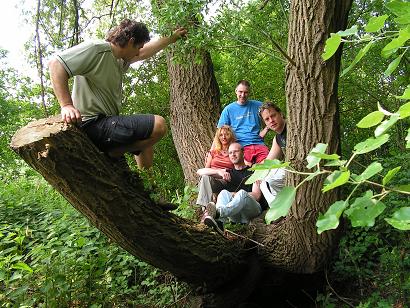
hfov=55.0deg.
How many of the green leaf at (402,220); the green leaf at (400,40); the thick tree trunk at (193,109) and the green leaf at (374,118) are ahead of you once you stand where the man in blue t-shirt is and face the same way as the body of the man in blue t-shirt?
3

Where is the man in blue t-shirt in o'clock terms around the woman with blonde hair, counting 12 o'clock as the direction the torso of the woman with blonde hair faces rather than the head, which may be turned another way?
The man in blue t-shirt is roughly at 6 o'clock from the woman with blonde hair.

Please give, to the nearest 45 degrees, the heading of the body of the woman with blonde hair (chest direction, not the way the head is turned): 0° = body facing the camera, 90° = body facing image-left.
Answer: approximately 45°

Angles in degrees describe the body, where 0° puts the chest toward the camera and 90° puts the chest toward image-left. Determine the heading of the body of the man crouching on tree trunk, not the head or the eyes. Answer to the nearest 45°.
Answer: approximately 270°
